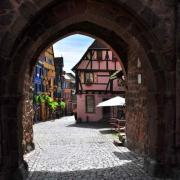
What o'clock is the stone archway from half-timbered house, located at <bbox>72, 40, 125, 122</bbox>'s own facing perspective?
The stone archway is roughly at 12 o'clock from the half-timbered house.

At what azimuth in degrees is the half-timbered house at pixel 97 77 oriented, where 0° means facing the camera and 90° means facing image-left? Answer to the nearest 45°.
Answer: approximately 0°
